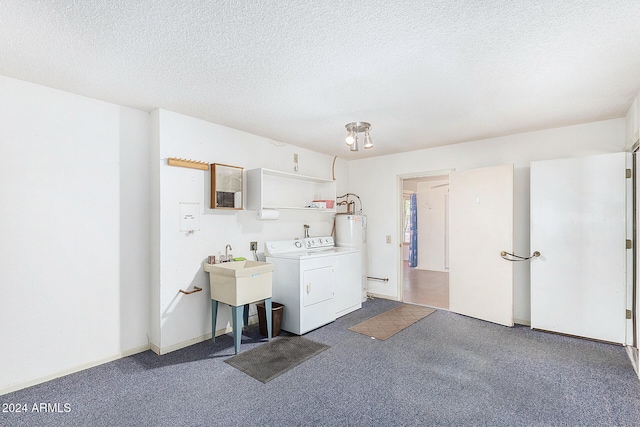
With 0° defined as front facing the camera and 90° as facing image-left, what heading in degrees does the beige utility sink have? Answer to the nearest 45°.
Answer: approximately 315°

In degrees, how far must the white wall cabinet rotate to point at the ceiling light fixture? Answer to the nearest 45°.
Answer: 0° — it already faces it

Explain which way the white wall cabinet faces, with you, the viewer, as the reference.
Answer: facing the viewer and to the right of the viewer

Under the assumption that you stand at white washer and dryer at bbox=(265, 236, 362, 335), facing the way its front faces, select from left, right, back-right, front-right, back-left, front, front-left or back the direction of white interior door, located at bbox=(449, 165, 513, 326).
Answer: front-left

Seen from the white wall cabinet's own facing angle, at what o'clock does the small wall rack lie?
The small wall rack is roughly at 3 o'clock from the white wall cabinet.

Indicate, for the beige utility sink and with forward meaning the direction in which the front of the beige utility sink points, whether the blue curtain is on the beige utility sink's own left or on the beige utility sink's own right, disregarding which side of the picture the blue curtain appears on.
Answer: on the beige utility sink's own left

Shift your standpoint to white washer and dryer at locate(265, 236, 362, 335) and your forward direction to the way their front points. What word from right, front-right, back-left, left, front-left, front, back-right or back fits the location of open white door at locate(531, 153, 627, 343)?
front-left

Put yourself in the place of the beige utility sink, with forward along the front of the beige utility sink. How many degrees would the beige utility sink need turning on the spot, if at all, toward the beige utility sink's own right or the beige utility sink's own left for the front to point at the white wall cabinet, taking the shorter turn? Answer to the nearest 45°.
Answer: approximately 90° to the beige utility sink's own left

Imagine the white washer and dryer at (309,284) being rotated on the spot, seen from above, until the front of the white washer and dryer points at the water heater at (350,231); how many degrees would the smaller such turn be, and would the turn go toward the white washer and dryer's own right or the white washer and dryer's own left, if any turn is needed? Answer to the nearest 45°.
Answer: approximately 90° to the white washer and dryer's own left

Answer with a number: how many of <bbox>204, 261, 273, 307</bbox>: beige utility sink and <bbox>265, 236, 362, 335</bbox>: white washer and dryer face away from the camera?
0

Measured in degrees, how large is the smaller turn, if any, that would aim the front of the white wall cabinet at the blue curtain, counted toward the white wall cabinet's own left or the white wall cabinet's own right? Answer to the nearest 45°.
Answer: approximately 90° to the white wall cabinet's own left
